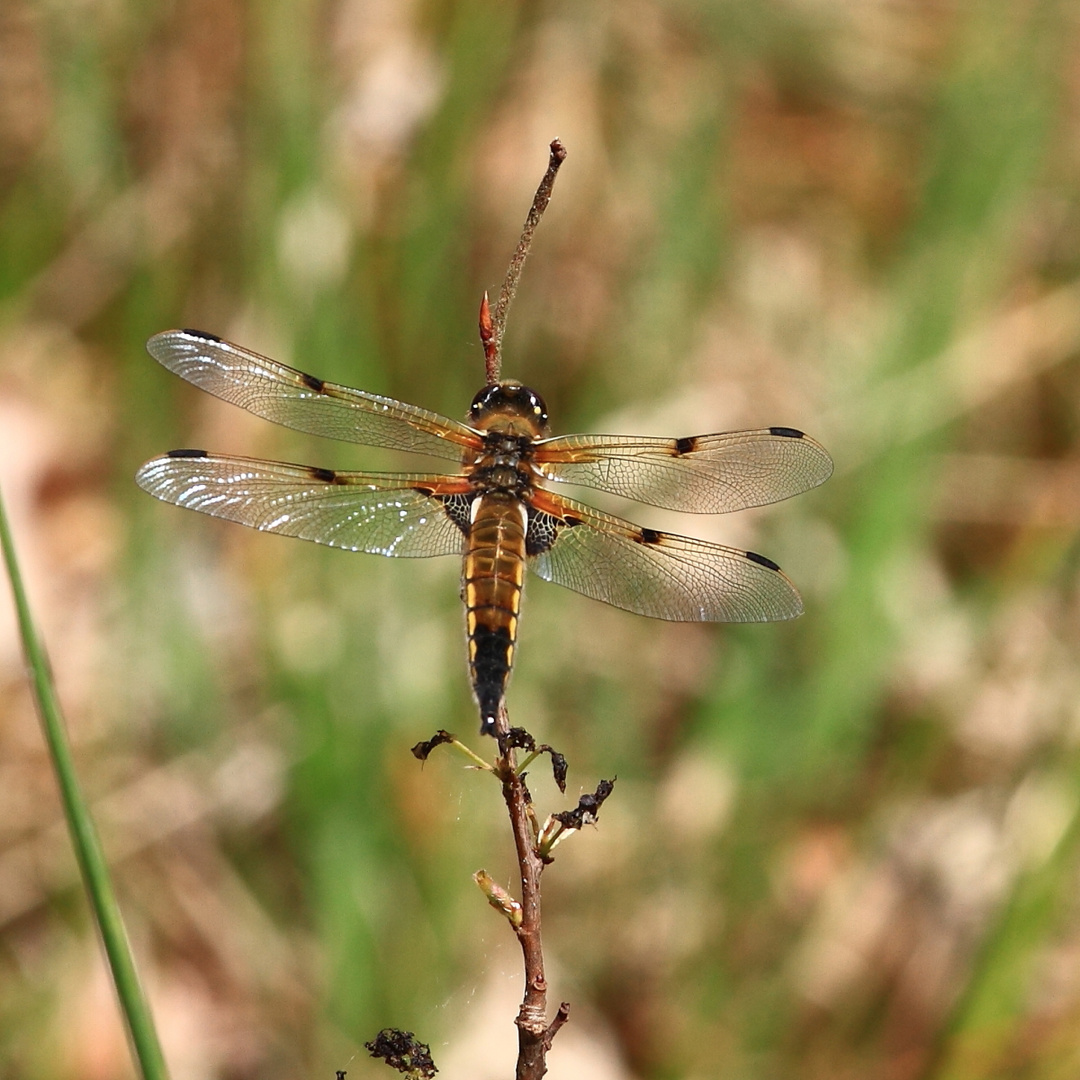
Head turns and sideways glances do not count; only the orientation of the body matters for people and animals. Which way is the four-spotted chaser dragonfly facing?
away from the camera
